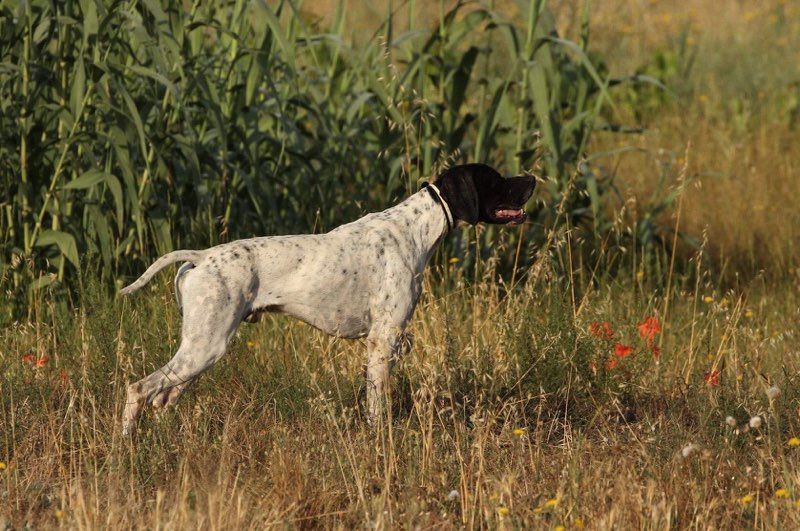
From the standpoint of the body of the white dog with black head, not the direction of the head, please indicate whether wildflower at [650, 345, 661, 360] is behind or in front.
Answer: in front

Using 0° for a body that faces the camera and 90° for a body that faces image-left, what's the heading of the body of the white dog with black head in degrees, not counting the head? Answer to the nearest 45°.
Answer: approximately 270°

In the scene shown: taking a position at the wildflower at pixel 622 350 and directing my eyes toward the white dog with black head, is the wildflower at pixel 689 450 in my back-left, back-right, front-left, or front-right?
front-left

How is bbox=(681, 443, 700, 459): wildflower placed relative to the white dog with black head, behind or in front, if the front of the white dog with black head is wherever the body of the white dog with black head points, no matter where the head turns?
in front

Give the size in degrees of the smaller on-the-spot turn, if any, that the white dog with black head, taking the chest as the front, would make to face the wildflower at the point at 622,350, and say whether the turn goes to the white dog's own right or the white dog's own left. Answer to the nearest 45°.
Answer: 0° — it already faces it
